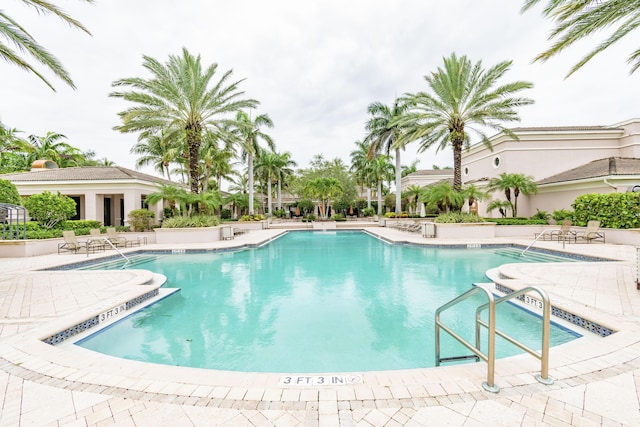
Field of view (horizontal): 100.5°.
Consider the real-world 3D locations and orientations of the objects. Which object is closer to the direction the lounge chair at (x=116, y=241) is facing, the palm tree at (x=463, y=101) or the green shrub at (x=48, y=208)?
the palm tree

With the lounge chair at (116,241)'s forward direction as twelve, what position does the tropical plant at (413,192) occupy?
The tropical plant is roughly at 10 o'clock from the lounge chair.

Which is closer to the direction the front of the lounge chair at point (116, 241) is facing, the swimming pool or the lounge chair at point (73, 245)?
the swimming pool

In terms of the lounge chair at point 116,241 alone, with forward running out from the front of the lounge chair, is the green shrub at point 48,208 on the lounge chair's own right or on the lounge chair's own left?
on the lounge chair's own left

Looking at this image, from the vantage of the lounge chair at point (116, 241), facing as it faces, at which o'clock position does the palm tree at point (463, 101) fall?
The palm tree is roughly at 1 o'clock from the lounge chair.

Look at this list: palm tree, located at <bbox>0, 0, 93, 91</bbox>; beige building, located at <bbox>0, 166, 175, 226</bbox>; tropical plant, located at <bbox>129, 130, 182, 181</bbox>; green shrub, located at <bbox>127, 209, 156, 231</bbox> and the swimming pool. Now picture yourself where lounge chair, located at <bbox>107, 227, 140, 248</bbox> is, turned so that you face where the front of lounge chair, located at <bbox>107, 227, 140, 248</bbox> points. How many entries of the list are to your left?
3

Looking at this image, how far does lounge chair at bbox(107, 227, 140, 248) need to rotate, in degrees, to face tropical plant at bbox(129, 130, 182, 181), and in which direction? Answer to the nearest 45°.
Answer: approximately 90° to its left

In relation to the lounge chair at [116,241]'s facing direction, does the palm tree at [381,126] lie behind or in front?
in front

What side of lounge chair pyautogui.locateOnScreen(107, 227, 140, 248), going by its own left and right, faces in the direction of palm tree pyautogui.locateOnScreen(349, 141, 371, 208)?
front

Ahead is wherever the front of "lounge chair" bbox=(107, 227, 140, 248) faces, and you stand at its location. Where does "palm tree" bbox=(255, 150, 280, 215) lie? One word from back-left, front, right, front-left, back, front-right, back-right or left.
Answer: front-left

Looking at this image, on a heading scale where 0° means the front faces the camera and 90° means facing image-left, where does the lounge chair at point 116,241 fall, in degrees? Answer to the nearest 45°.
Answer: approximately 270°

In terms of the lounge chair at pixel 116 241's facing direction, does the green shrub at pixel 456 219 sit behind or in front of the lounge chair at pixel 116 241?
in front

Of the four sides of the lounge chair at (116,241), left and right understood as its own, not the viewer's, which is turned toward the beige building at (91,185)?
left
